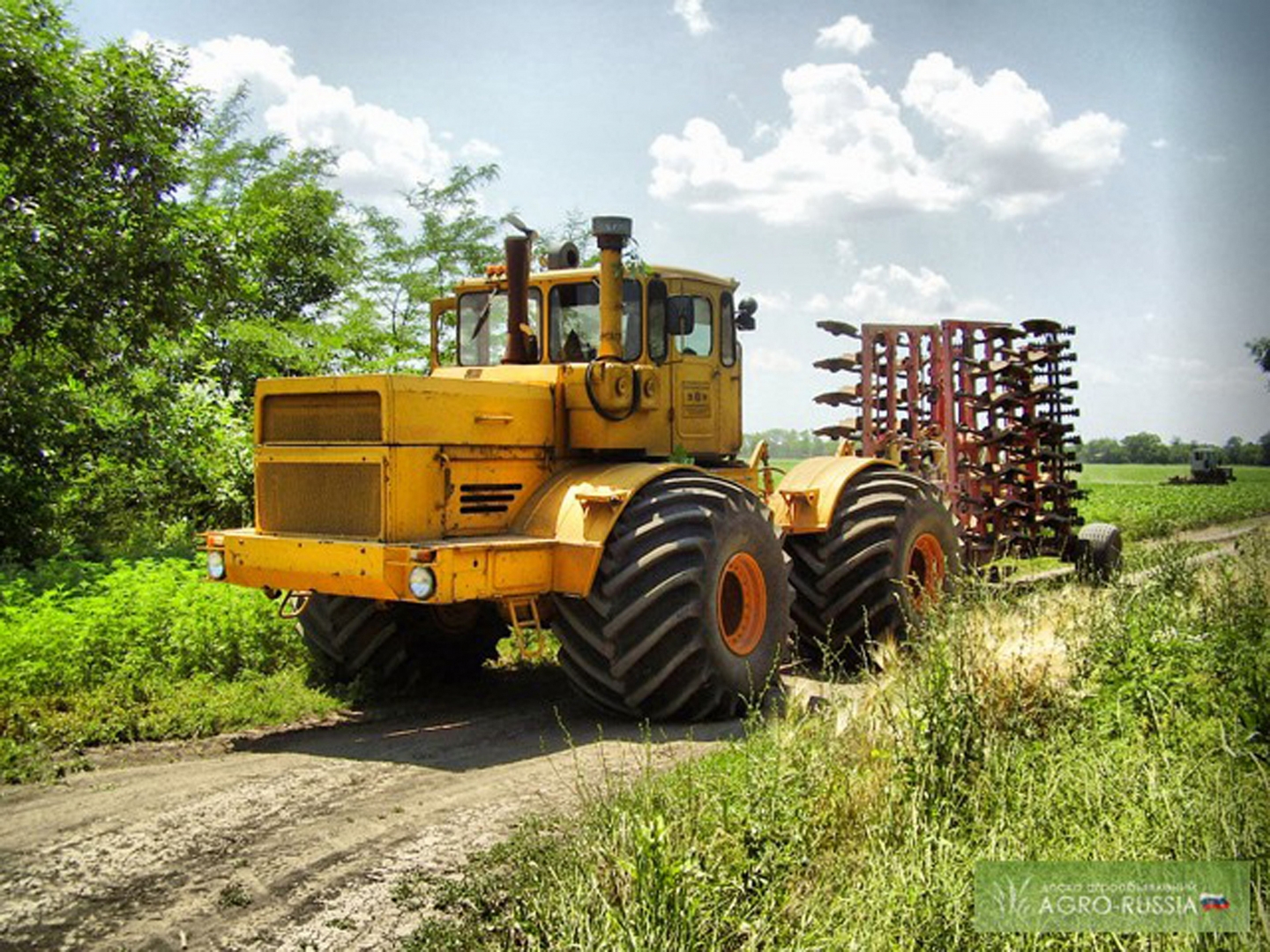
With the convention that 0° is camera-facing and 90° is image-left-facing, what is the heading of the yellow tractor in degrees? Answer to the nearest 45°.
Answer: approximately 45°

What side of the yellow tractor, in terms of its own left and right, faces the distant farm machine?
back

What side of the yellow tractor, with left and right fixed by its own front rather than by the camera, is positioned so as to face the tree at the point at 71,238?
right

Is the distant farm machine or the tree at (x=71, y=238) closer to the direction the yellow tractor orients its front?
the tree

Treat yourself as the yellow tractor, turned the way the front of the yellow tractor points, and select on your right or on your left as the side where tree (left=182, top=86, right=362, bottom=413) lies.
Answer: on your right
